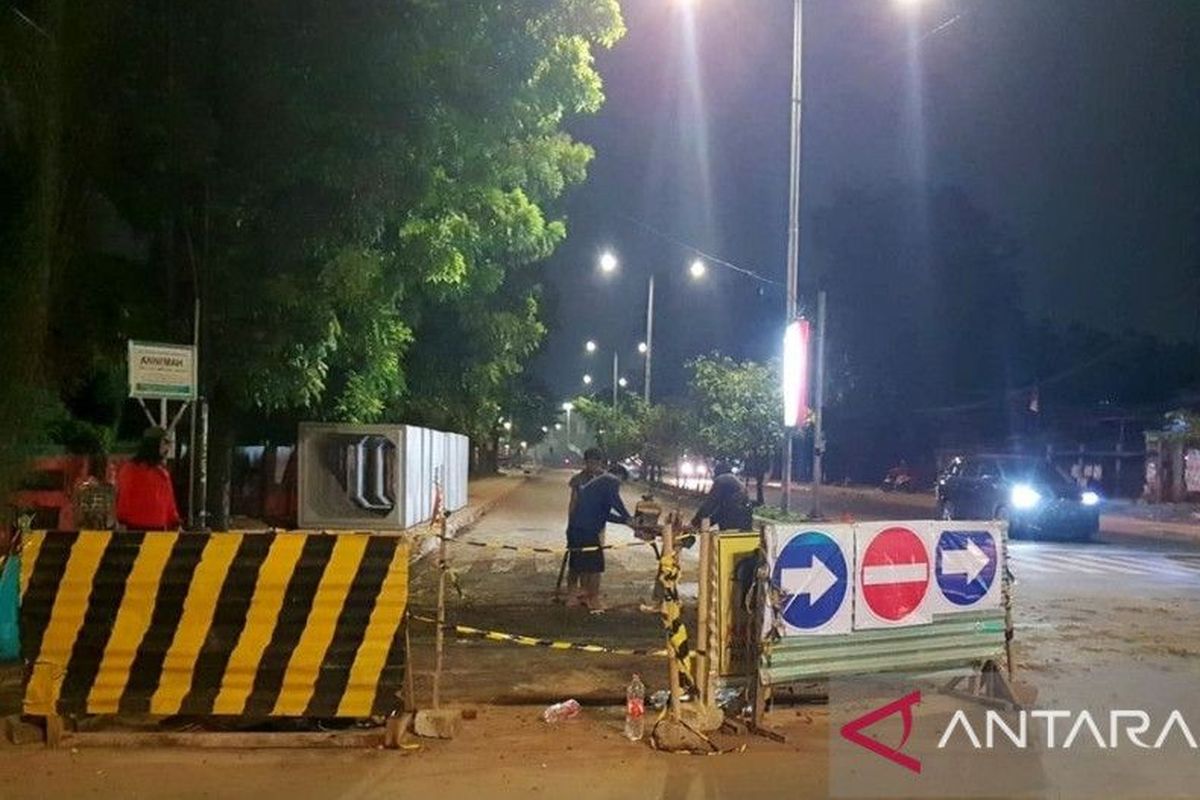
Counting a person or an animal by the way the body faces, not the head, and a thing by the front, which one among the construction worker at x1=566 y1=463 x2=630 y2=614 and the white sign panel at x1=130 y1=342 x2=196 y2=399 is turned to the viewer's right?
the construction worker

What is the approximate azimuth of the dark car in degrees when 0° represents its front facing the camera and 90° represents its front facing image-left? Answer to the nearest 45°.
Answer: approximately 315°

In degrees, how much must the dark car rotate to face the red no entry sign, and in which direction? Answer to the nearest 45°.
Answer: approximately 45° to its right

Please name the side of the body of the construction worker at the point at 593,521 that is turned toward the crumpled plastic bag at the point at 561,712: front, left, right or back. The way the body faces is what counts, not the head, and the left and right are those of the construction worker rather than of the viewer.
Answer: right

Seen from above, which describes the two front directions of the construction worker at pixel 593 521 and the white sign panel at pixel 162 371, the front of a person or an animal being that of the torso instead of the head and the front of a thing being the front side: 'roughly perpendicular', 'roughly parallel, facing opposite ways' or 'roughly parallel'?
roughly perpendicular

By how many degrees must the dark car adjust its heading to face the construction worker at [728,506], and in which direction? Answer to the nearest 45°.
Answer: approximately 45° to its right

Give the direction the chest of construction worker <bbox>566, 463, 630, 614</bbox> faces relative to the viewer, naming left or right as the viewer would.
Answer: facing to the right of the viewer

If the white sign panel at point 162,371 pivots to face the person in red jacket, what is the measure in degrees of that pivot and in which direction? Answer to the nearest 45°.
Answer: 0° — it already faces them
